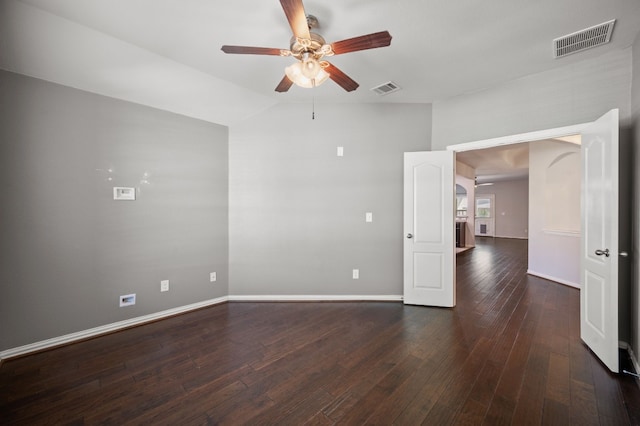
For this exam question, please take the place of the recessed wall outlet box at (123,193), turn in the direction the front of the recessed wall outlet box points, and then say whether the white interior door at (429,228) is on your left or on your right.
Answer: on your left

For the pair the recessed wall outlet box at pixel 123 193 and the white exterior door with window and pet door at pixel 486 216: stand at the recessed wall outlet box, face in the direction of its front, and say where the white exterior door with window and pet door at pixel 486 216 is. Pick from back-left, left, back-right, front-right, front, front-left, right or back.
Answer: left

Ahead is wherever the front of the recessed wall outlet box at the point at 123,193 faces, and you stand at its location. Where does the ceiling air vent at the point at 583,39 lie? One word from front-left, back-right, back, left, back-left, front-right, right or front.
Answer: front-left

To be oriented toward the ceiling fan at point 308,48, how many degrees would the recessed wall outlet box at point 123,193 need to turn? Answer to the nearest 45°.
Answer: approximately 45° to its left

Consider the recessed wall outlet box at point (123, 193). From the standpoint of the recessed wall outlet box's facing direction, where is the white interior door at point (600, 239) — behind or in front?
in front
